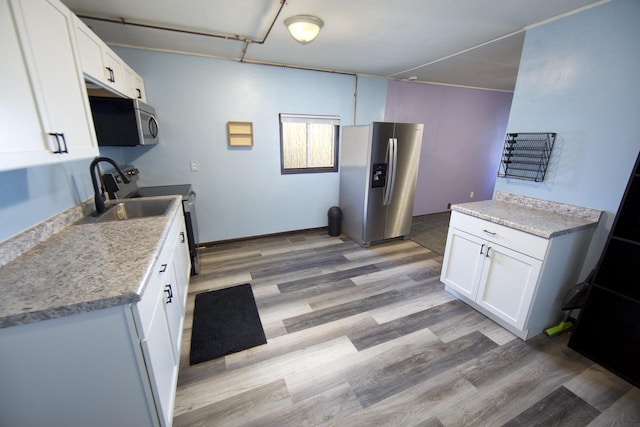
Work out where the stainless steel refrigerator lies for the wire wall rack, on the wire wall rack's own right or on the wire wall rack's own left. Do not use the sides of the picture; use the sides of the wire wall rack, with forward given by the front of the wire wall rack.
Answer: on the wire wall rack's own right

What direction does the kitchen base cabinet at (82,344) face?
to the viewer's right

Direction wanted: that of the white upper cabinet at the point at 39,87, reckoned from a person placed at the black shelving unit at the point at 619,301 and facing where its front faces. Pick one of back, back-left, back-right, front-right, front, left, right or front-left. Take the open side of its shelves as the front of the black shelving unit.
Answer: front

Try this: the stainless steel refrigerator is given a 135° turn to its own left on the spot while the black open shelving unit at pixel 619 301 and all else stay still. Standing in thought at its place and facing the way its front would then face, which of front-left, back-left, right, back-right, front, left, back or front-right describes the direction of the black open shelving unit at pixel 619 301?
back-right

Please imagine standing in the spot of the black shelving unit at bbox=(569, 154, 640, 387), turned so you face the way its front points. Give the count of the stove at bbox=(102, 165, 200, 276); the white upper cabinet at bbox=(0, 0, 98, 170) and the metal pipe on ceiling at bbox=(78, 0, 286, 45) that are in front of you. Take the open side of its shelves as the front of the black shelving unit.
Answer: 3

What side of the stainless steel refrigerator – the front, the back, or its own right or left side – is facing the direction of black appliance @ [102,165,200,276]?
right

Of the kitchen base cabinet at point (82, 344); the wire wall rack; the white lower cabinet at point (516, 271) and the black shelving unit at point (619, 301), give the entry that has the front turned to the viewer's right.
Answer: the kitchen base cabinet

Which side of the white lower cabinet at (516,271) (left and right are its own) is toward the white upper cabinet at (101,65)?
front

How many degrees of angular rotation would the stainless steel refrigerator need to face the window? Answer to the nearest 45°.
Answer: approximately 135° to its right

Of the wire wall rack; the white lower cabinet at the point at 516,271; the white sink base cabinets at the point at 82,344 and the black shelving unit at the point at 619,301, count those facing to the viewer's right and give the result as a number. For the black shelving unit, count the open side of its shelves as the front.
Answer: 1

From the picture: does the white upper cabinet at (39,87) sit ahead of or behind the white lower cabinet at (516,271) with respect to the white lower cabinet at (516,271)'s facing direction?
ahead

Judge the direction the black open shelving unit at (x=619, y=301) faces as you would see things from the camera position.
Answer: facing the viewer and to the left of the viewer

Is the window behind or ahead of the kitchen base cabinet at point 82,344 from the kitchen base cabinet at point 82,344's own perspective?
ahead

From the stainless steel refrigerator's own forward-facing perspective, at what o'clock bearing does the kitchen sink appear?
The kitchen sink is roughly at 3 o'clock from the stainless steel refrigerator.

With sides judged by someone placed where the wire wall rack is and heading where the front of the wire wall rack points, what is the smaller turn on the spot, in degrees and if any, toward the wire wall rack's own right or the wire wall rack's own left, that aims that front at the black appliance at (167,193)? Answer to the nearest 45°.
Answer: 0° — it already faces it
